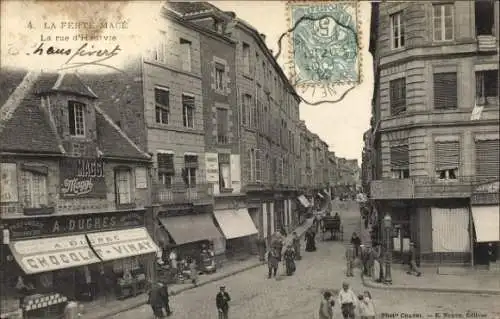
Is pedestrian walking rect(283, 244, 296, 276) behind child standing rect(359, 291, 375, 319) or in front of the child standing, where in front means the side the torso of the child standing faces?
behind

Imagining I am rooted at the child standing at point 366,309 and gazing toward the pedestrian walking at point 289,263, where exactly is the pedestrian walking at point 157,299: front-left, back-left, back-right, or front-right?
front-left

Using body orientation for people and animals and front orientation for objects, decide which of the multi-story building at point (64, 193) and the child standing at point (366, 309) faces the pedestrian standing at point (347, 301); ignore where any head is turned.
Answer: the multi-story building

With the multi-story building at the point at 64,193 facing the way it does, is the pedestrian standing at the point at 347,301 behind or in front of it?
in front

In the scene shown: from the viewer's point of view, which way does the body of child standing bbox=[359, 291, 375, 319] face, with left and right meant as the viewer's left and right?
facing the viewer

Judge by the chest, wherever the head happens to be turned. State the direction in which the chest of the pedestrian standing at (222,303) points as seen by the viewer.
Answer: toward the camera

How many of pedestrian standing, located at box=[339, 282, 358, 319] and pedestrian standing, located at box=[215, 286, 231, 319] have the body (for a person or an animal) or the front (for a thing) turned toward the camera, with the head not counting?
2

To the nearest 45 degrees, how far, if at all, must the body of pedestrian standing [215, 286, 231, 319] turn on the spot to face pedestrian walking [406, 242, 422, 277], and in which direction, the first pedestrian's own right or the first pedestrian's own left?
approximately 135° to the first pedestrian's own left

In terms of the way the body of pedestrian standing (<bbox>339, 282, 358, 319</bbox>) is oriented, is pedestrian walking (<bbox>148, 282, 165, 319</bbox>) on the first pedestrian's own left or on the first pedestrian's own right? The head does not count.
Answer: on the first pedestrian's own right

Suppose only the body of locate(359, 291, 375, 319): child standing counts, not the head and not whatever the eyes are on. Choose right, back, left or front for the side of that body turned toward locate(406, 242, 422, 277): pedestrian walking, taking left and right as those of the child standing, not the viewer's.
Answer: back
